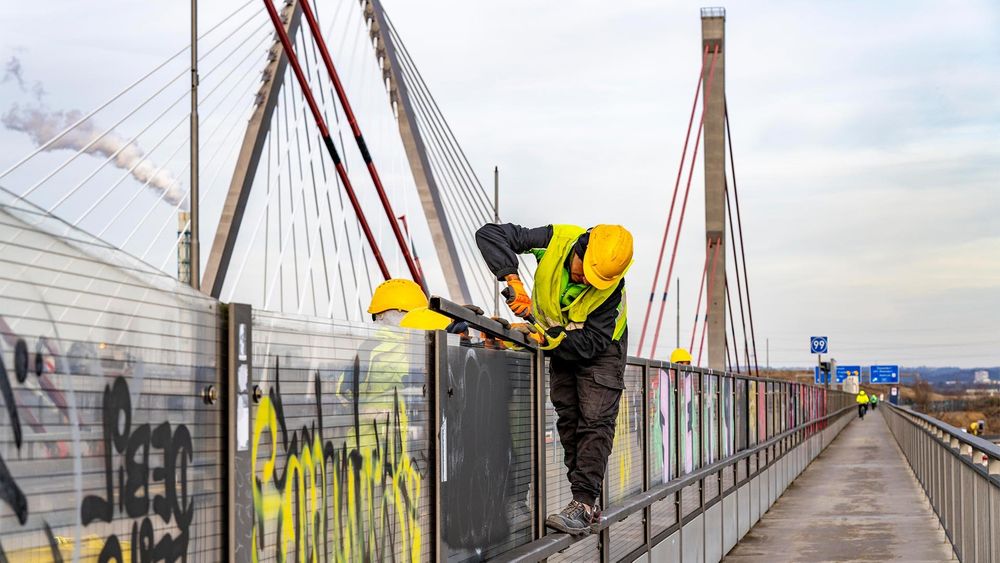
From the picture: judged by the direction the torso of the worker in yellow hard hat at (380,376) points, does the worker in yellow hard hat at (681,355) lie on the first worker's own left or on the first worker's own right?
on the first worker's own left

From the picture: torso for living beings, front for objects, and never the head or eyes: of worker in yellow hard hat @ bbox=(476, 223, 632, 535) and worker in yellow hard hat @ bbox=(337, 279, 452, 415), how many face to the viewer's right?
1

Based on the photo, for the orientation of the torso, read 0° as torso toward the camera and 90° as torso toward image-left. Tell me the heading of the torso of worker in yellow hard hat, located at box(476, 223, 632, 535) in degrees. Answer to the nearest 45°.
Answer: approximately 45°

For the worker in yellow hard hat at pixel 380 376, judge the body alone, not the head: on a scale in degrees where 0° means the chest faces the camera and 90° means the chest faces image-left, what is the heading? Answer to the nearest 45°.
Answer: approximately 270°

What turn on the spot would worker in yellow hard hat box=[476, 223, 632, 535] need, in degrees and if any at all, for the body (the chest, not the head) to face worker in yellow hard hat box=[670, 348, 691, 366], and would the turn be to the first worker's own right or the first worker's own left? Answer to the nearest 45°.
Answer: approximately 135° to the first worker's own right
